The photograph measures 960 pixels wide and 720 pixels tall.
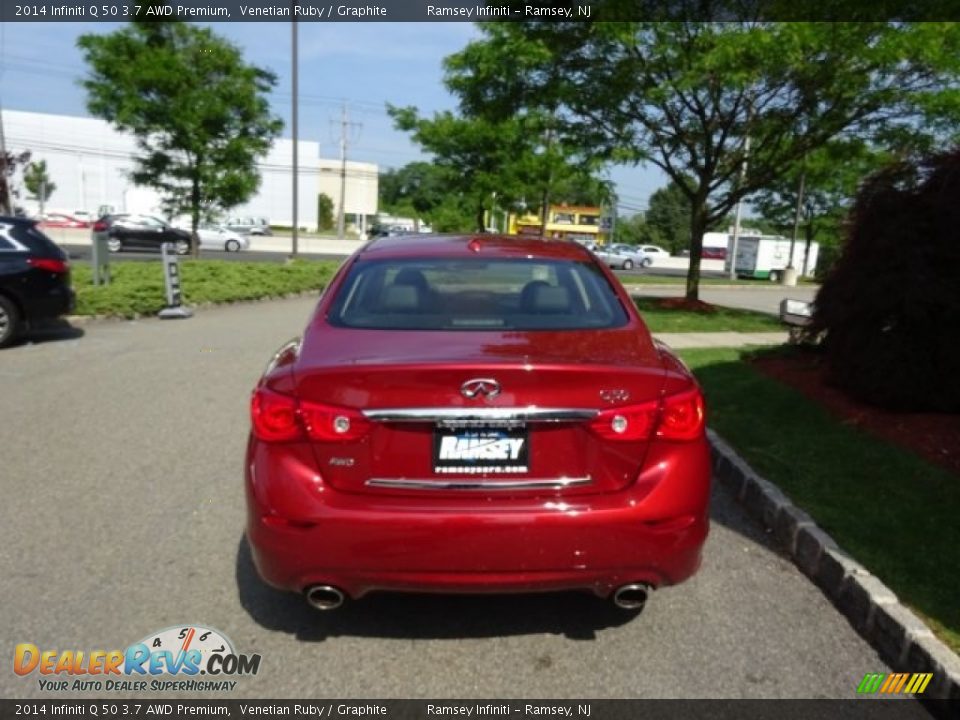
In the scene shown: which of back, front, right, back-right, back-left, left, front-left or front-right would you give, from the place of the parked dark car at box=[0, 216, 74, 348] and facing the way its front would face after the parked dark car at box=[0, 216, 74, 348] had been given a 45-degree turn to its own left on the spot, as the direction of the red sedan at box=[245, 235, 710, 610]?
front-left

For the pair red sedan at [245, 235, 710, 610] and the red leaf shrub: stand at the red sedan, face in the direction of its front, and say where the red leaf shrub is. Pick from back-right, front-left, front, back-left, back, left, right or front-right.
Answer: front-right

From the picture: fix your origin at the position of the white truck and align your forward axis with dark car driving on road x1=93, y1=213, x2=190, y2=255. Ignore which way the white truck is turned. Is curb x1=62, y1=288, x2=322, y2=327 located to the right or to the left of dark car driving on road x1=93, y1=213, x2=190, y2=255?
left

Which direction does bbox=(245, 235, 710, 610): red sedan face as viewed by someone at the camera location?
facing away from the viewer

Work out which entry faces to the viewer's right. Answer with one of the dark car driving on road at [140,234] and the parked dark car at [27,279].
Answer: the dark car driving on road at [140,234]

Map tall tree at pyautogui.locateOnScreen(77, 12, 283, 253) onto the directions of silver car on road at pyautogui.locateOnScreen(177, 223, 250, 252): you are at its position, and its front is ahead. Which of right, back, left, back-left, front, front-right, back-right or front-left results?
right

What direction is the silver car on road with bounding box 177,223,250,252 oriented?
to the viewer's right

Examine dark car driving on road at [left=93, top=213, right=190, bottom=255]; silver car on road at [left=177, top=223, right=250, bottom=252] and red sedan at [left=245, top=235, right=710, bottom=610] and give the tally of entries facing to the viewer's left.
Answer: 0

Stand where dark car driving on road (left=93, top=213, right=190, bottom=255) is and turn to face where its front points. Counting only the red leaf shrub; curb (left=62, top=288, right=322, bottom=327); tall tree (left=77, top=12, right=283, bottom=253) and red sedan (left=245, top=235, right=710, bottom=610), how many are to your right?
4

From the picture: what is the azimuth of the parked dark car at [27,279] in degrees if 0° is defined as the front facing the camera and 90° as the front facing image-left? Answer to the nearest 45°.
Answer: approximately 90°

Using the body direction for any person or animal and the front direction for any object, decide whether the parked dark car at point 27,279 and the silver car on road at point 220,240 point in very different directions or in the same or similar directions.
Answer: very different directions

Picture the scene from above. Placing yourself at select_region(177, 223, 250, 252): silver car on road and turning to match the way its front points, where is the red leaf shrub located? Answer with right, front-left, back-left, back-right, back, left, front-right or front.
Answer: right

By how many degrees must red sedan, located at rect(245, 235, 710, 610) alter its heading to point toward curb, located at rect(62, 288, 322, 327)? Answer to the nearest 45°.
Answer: approximately 45° to its left

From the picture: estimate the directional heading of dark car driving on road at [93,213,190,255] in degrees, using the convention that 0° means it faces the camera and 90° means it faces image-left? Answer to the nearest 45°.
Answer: approximately 270°
